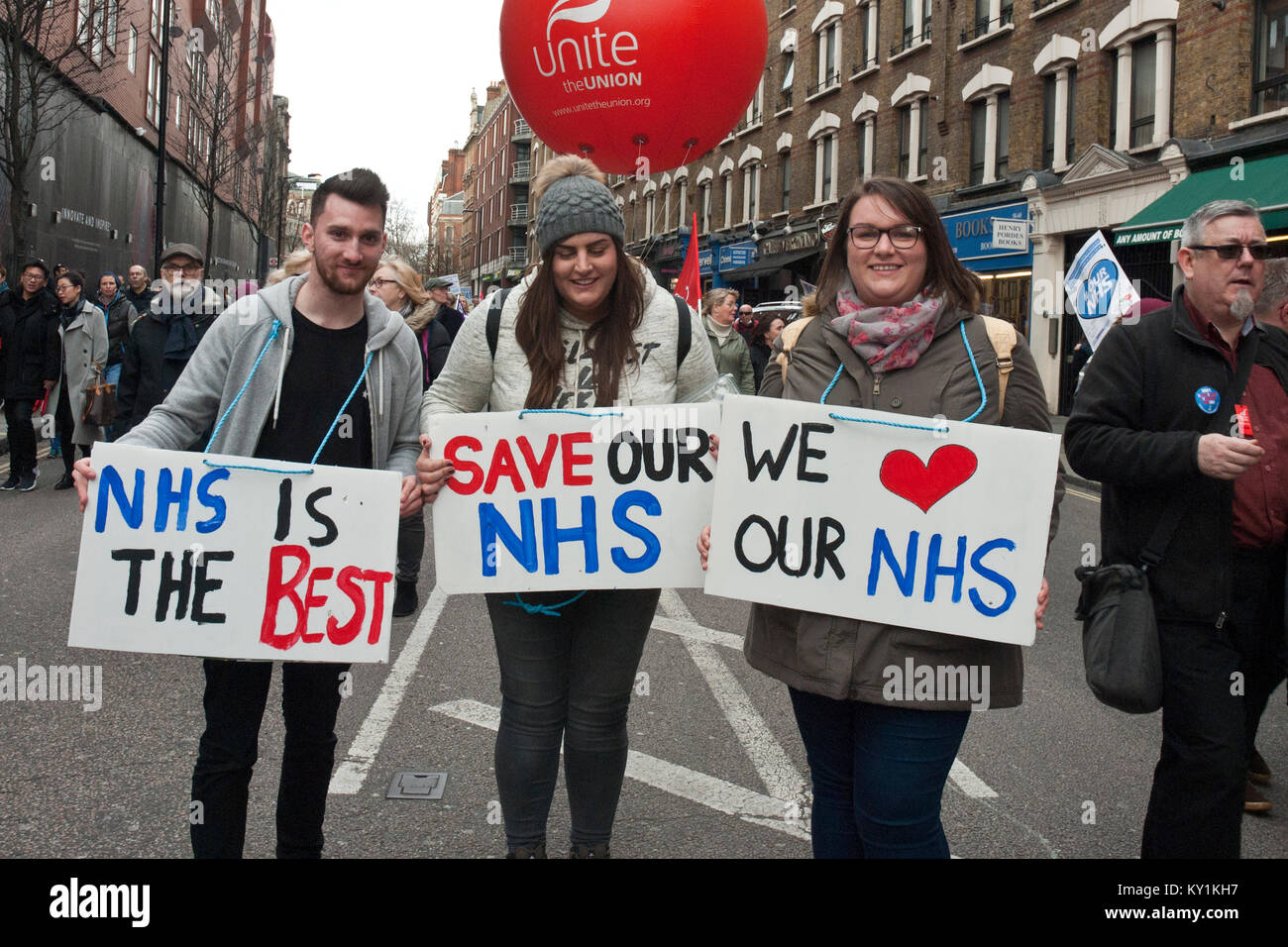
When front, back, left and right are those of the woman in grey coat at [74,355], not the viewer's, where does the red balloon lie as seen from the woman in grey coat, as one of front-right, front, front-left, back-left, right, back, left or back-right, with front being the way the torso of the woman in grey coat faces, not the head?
left

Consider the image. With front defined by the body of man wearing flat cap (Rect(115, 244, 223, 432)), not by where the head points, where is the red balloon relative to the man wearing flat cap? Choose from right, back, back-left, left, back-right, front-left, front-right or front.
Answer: left

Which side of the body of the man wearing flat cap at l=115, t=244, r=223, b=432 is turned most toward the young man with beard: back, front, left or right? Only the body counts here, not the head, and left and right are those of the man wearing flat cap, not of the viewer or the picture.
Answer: front

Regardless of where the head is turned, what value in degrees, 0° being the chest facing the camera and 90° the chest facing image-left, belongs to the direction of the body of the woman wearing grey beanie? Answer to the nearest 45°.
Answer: approximately 0°

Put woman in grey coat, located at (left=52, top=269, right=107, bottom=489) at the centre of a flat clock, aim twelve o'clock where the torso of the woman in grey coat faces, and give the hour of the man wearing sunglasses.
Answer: The man wearing sunglasses is roughly at 10 o'clock from the woman in grey coat.

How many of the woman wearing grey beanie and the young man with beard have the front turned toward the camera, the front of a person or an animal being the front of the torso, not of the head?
2
